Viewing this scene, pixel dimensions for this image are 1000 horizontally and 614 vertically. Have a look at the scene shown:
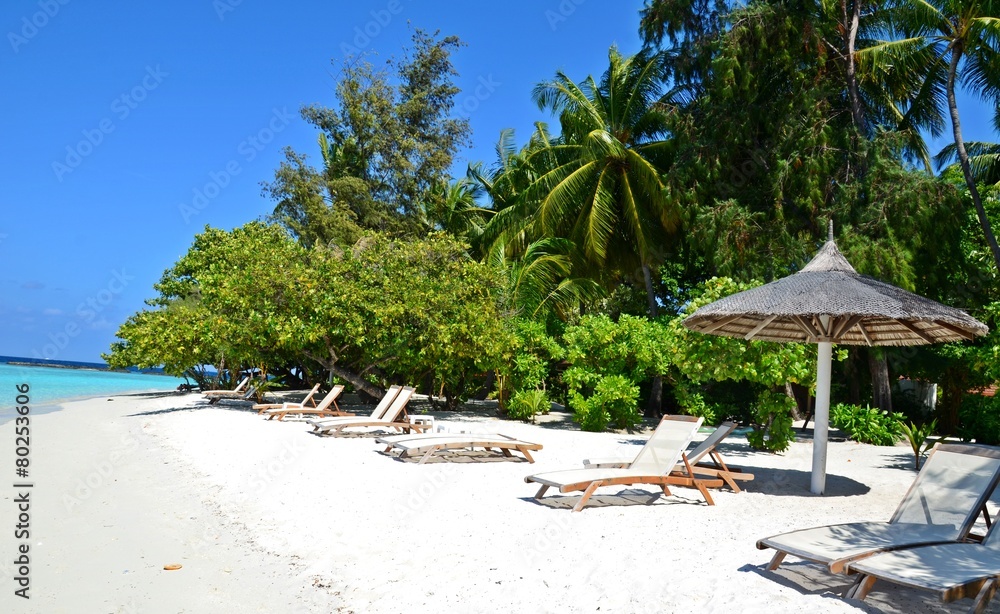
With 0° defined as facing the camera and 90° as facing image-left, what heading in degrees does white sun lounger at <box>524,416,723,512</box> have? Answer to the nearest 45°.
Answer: approximately 45°

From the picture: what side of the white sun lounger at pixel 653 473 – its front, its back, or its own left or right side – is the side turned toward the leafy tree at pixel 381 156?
right

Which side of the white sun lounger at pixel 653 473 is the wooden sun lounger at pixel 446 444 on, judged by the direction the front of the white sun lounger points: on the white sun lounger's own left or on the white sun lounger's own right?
on the white sun lounger's own right

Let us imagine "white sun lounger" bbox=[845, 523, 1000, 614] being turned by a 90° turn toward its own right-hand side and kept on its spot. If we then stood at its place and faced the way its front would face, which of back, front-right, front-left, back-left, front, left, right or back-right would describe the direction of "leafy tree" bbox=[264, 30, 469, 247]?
front

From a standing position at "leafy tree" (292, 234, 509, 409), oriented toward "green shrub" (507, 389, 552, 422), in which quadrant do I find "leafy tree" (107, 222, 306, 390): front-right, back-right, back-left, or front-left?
back-left

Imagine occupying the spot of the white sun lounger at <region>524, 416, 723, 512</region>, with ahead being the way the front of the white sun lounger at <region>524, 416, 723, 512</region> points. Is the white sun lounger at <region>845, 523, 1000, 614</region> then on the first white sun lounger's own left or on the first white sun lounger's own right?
on the first white sun lounger's own left
